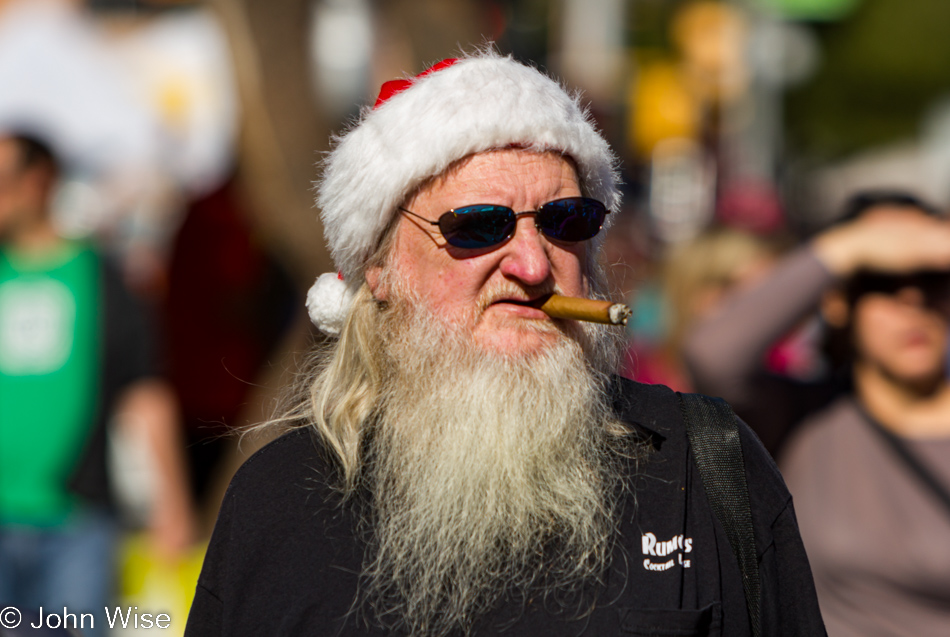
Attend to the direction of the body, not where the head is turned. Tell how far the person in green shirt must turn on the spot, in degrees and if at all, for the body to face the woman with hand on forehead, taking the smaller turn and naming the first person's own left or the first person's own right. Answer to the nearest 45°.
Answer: approximately 90° to the first person's own left

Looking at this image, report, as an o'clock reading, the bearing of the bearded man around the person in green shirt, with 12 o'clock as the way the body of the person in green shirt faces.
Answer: The bearded man is roughly at 10 o'clock from the person in green shirt.

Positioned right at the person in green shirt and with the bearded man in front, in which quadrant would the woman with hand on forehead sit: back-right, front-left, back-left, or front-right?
front-left

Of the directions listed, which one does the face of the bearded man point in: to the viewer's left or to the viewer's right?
to the viewer's right

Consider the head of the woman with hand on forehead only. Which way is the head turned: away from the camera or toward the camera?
toward the camera

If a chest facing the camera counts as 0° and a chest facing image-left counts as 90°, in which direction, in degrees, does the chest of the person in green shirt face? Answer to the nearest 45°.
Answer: approximately 45°
